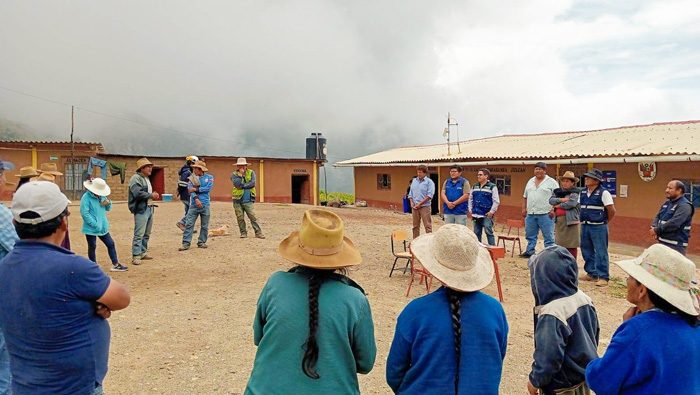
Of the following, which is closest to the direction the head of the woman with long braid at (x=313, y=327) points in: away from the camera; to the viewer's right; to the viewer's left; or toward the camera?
away from the camera

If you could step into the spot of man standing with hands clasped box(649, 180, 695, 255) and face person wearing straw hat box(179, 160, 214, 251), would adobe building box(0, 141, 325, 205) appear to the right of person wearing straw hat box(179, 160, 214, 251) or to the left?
right

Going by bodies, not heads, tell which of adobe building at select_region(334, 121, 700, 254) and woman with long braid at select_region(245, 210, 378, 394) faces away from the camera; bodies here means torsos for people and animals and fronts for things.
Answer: the woman with long braid

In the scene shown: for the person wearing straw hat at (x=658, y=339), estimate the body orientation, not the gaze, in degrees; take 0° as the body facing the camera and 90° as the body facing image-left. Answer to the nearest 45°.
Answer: approximately 135°

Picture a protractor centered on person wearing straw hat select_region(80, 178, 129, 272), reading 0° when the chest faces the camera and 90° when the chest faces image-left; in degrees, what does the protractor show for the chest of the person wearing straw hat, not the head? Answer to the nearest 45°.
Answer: approximately 315°

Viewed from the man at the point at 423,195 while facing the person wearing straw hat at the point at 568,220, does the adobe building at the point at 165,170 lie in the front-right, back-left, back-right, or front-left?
back-left

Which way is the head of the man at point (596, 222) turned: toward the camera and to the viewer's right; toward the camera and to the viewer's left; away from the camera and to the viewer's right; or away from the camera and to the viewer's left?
toward the camera and to the viewer's left

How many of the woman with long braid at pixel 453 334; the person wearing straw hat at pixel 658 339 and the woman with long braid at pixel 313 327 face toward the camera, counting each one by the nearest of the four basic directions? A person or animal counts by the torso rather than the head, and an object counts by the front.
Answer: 0

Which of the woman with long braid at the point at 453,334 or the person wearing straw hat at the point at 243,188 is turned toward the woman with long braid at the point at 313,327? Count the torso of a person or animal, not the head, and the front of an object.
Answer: the person wearing straw hat

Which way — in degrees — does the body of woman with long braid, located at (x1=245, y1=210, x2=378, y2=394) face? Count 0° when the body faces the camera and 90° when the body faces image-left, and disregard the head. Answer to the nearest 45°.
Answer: approximately 180°

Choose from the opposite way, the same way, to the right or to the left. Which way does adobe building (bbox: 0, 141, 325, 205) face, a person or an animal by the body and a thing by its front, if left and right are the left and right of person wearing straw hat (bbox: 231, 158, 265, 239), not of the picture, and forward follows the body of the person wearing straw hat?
the same way

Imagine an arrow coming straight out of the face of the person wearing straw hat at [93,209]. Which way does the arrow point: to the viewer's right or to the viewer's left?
to the viewer's right

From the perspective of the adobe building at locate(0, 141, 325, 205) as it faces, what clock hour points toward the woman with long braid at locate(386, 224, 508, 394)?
The woman with long braid is roughly at 12 o'clock from the adobe building.

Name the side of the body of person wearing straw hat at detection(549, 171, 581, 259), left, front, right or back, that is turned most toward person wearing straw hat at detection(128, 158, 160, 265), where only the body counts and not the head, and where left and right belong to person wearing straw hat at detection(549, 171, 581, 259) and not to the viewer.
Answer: front

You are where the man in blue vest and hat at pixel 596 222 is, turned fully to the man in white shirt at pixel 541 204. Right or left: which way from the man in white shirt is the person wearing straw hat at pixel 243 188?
left

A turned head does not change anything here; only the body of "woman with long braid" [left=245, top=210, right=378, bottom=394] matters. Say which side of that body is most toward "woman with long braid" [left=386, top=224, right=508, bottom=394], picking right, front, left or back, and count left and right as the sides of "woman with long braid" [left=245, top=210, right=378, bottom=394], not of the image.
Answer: right

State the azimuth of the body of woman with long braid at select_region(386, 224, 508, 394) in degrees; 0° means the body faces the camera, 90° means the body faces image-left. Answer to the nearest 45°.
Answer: approximately 180°
